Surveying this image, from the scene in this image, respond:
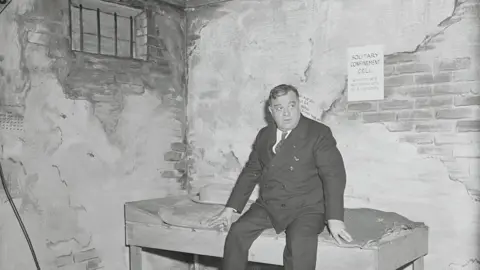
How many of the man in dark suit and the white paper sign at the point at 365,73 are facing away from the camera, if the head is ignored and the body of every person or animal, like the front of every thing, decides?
0

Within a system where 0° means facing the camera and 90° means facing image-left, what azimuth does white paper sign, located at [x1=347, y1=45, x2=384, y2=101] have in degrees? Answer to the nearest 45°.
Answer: approximately 0°

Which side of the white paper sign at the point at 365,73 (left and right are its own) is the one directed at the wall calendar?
right

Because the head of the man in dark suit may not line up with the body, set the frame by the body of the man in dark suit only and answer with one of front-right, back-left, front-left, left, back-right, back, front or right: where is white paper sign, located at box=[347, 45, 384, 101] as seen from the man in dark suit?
back

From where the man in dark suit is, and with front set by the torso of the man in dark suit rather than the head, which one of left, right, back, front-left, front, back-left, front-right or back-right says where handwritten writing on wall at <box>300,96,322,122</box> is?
back-right

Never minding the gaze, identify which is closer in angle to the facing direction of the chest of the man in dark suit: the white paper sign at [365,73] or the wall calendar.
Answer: the wall calendar

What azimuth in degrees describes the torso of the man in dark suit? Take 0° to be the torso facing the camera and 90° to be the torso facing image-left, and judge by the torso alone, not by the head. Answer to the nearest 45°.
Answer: approximately 45°
